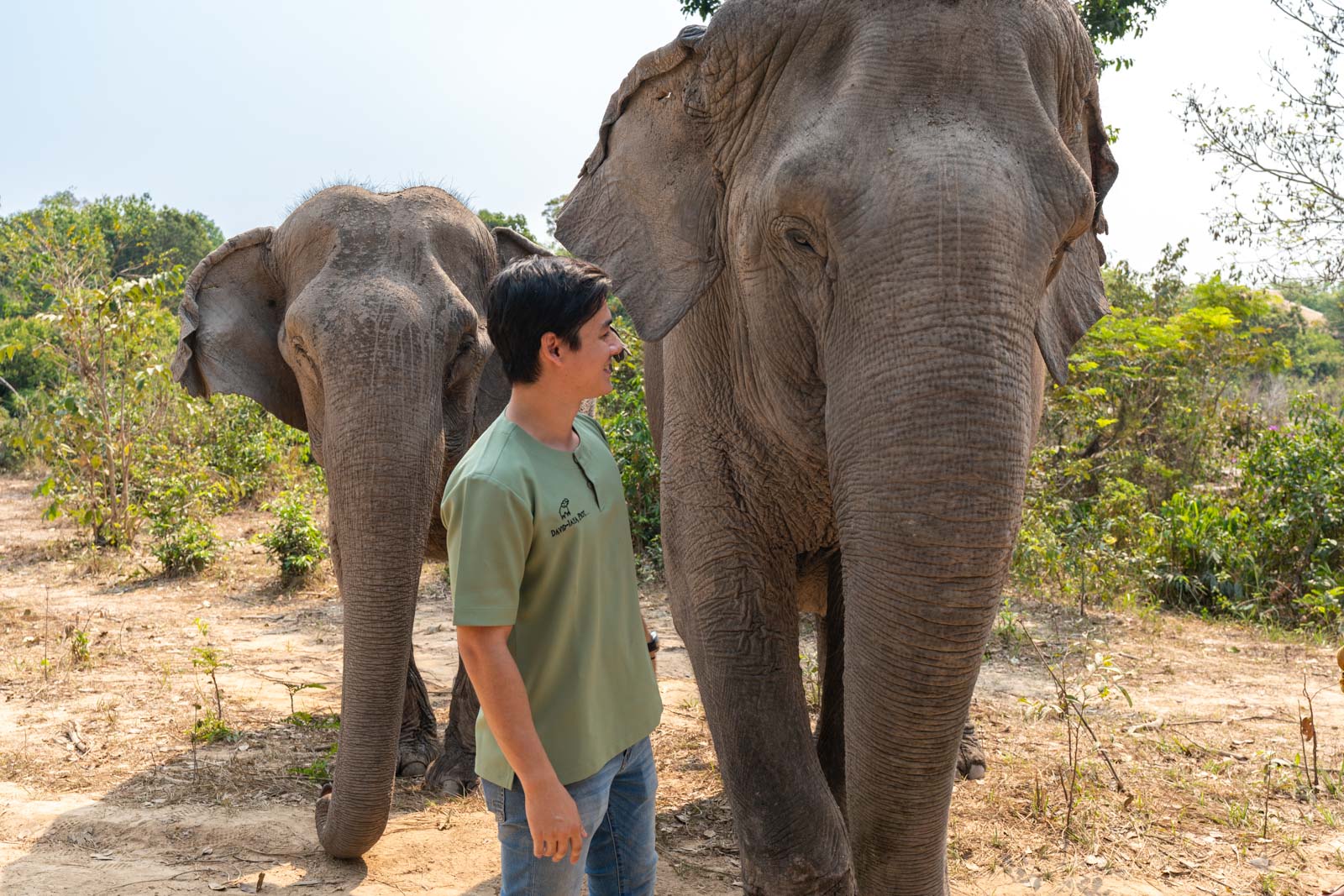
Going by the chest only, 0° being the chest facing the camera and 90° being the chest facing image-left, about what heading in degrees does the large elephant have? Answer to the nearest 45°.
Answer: approximately 0°

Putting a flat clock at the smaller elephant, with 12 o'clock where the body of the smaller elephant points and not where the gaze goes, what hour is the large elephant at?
The large elephant is roughly at 11 o'clock from the smaller elephant.

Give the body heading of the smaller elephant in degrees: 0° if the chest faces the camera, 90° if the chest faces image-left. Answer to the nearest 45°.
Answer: approximately 0°

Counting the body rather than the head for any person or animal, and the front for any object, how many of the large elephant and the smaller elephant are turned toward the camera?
2

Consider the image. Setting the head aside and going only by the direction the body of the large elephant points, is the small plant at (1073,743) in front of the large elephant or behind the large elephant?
behind

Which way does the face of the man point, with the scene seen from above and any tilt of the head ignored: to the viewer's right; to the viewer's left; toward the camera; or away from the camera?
to the viewer's right

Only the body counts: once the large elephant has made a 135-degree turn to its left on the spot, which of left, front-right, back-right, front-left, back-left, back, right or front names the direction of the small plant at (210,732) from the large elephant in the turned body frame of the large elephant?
left

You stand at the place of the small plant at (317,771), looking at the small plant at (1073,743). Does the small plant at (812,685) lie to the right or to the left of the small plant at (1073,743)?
left

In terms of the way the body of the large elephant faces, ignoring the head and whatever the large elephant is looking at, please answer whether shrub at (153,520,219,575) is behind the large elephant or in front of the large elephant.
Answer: behind

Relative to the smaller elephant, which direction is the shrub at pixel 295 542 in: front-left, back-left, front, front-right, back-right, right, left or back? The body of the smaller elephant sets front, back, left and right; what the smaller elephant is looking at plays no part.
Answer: back
